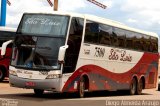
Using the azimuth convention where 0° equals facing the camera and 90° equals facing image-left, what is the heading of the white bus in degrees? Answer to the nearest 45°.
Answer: approximately 45°

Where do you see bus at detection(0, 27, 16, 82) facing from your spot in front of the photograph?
facing the viewer and to the left of the viewer
